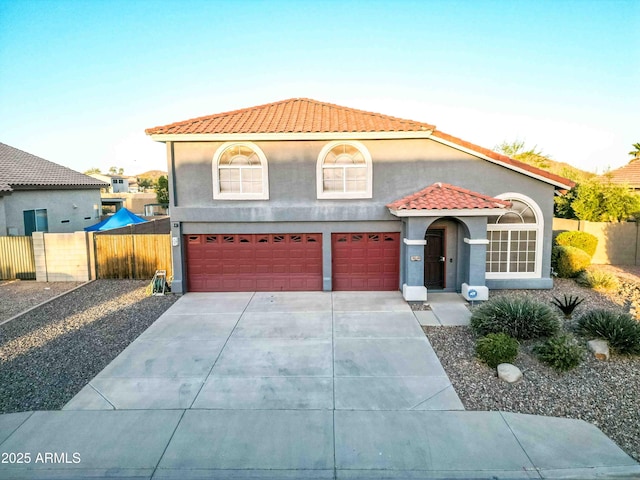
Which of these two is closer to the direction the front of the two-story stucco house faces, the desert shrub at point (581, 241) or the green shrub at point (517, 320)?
the green shrub

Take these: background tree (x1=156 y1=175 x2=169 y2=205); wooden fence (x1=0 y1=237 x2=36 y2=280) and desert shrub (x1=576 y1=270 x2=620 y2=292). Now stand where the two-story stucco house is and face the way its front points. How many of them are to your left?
1

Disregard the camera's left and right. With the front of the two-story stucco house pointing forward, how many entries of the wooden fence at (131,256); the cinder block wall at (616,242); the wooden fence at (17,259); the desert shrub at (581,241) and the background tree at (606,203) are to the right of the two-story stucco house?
2

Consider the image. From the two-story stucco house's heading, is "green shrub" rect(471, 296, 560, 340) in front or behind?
in front

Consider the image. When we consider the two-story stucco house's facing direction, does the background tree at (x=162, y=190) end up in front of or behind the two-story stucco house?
behind

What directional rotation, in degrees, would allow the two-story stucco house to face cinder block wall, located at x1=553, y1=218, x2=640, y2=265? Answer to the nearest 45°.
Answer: approximately 135° to its left

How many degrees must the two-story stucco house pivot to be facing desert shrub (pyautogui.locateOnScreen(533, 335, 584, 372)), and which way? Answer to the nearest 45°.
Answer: approximately 45° to its left

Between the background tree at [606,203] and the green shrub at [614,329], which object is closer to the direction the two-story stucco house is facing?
the green shrub

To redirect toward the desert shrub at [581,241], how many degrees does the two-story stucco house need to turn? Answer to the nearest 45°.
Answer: approximately 90° to its left

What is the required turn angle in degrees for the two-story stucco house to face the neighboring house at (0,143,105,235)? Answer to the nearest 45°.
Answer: approximately 90° to its right

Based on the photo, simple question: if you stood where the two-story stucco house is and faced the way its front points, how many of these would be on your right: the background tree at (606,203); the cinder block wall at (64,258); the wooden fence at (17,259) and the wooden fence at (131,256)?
3

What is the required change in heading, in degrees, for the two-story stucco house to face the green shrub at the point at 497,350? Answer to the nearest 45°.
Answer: approximately 45° to its left

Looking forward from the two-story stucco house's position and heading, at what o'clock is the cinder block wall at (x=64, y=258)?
The cinder block wall is roughly at 3 o'clock from the two-story stucco house.

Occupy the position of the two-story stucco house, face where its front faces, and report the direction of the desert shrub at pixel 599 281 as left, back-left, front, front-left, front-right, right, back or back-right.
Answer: left

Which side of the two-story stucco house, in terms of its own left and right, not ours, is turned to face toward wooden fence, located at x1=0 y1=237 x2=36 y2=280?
right

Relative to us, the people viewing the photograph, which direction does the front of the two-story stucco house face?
facing the viewer
